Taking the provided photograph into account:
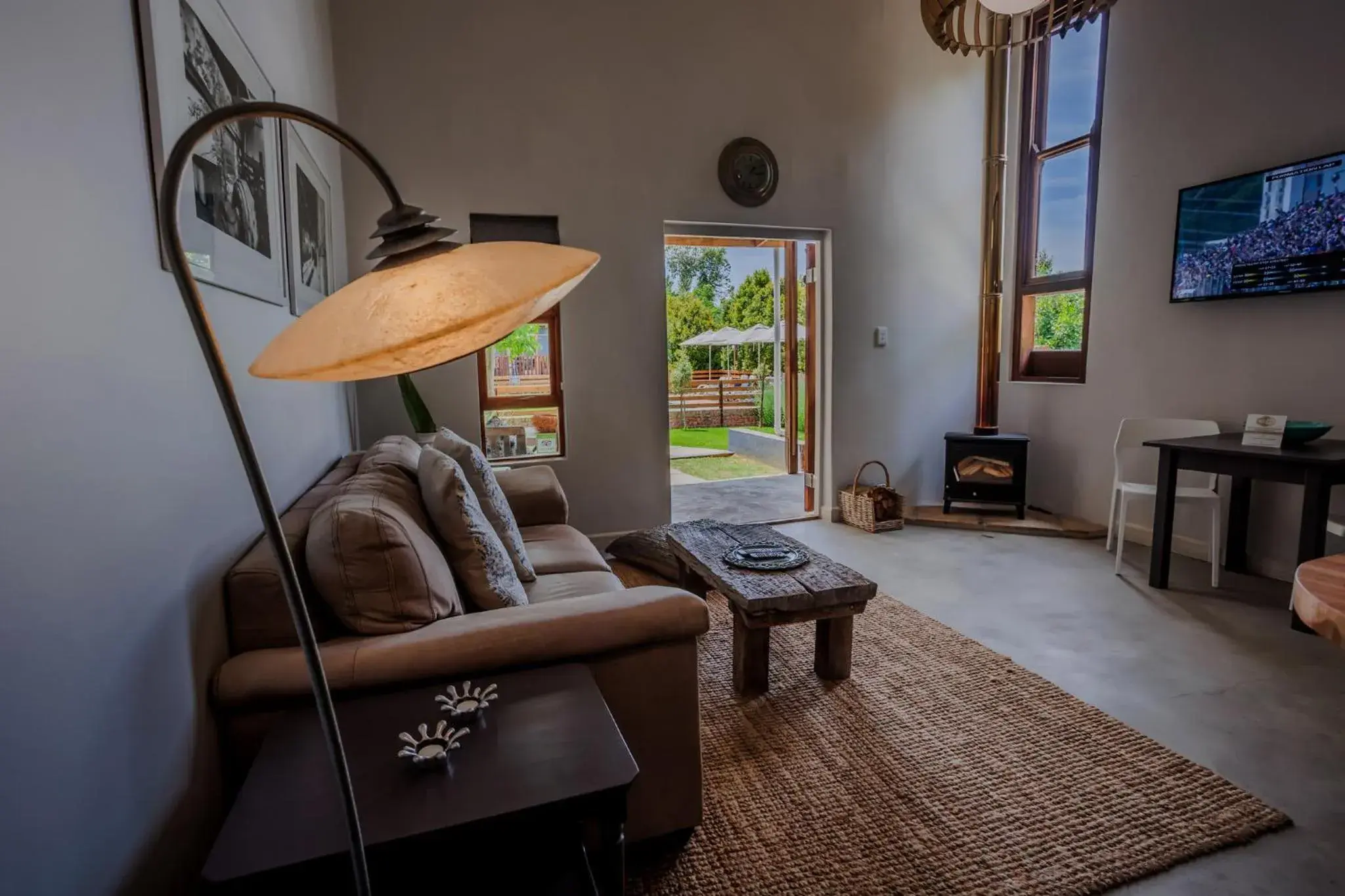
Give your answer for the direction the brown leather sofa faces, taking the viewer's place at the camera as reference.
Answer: facing to the right of the viewer

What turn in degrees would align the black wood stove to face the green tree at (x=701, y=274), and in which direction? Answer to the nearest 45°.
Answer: approximately 135° to its right

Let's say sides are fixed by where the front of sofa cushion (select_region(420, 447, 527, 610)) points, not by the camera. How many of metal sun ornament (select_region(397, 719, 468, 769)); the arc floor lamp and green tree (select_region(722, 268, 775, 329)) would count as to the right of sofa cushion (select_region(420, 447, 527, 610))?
2

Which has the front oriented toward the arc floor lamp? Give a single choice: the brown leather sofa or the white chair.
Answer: the white chair

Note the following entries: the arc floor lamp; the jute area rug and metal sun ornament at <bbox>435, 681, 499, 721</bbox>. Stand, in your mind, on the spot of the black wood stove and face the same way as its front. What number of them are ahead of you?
3

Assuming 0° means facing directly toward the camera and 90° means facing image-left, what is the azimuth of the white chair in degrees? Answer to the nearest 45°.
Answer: approximately 0°

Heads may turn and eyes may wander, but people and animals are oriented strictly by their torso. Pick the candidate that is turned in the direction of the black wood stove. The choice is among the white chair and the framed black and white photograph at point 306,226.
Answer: the framed black and white photograph

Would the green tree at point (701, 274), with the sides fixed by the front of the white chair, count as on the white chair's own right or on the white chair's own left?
on the white chair's own right

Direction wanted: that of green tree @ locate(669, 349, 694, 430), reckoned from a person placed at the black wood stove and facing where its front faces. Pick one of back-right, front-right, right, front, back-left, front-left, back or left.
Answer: back-right

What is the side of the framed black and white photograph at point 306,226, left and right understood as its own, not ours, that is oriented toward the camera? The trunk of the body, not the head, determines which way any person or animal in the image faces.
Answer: right
